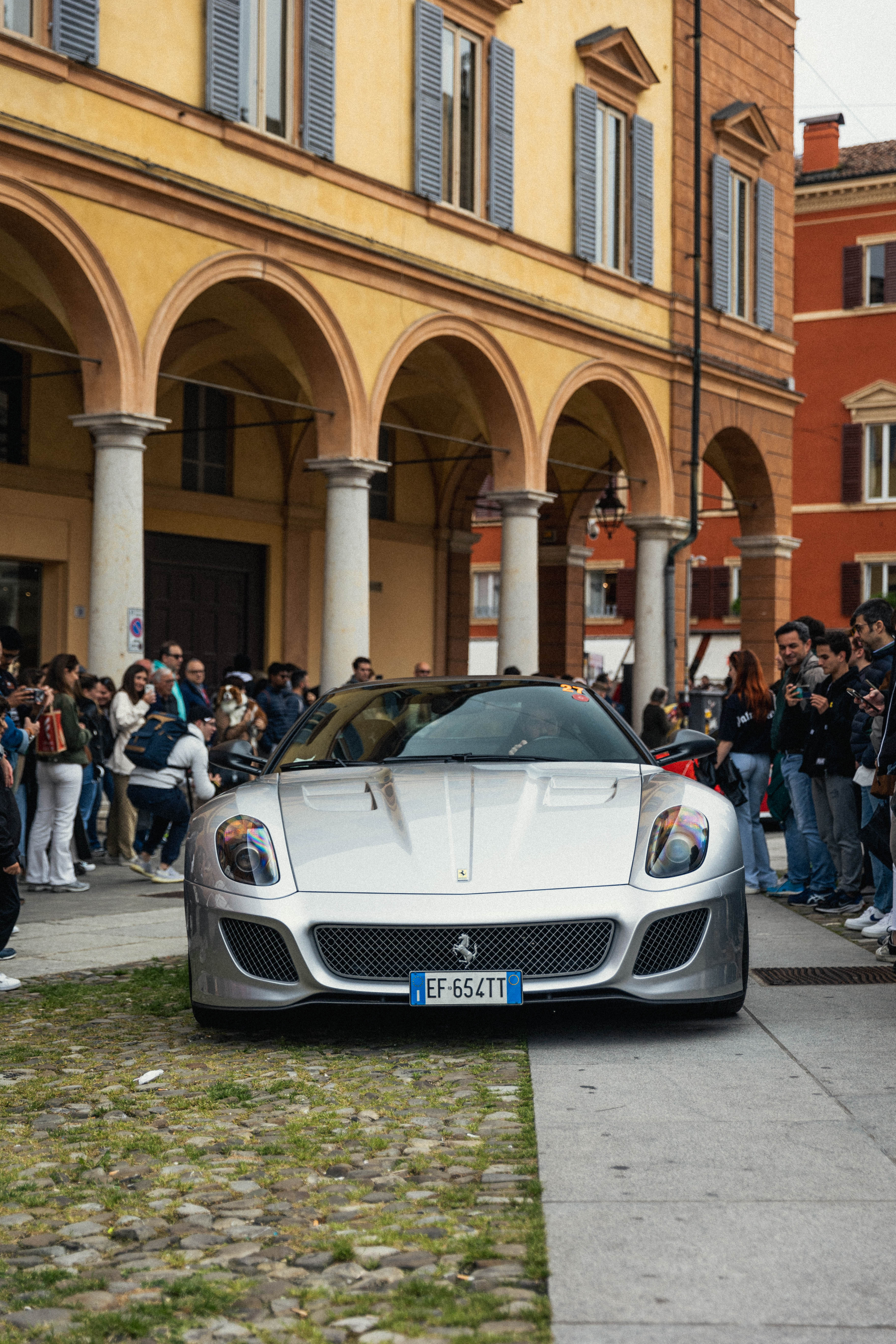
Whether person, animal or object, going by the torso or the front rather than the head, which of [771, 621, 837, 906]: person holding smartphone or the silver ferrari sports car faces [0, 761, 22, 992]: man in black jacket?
the person holding smartphone

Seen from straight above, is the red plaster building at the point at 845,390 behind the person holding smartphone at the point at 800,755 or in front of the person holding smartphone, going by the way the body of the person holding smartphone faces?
behind

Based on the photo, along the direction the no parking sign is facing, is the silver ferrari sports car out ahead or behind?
ahead

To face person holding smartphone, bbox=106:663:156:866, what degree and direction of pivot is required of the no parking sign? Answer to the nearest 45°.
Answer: approximately 45° to its right

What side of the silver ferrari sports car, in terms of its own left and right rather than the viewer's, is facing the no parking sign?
back

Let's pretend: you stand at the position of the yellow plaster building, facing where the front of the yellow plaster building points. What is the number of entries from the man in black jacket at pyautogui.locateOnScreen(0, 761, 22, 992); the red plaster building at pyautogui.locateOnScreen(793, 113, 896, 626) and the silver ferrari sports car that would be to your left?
1

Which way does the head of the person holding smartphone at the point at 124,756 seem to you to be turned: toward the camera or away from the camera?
toward the camera

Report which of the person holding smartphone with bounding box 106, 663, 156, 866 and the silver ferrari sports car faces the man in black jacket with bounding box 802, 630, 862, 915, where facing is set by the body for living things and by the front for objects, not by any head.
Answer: the person holding smartphone

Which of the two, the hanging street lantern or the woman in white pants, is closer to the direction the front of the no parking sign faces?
the woman in white pants

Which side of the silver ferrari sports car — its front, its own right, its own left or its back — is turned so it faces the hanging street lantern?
back

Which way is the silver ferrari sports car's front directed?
toward the camera

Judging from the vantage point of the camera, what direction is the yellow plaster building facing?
facing the viewer and to the right of the viewer
